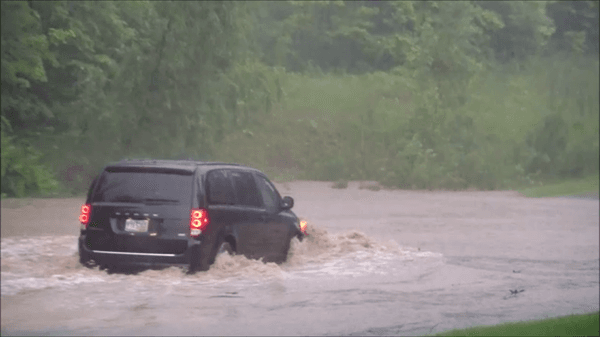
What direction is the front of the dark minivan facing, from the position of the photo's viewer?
facing away from the viewer and to the right of the viewer
